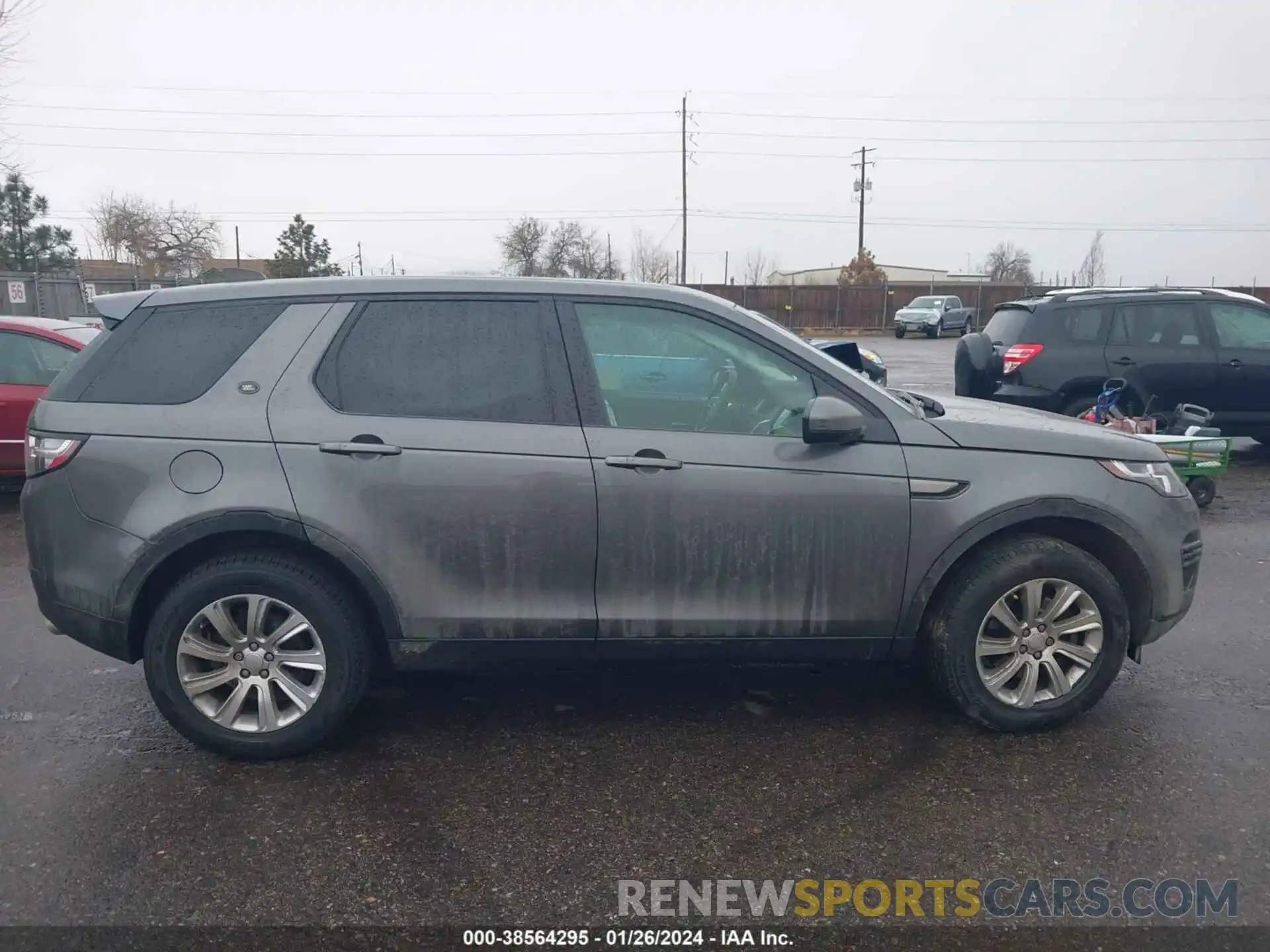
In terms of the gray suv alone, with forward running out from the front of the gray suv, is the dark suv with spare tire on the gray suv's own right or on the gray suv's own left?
on the gray suv's own left

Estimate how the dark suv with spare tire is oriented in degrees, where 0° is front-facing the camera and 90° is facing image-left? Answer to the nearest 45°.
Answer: approximately 225°

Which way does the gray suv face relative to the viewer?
to the viewer's right

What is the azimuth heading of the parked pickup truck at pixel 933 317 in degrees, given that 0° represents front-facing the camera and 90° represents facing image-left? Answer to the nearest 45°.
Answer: approximately 45°

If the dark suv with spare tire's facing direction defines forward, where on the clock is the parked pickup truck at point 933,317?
The parked pickup truck is roughly at 10 o'clock from the dark suv with spare tire.

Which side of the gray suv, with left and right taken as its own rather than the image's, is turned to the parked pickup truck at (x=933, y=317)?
left

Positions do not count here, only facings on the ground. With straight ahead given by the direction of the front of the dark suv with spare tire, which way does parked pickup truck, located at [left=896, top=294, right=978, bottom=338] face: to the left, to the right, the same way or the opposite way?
the opposite way

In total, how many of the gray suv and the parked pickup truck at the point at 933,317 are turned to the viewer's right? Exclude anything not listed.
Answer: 1

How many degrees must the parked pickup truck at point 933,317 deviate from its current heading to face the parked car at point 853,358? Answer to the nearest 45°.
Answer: approximately 45° to its left

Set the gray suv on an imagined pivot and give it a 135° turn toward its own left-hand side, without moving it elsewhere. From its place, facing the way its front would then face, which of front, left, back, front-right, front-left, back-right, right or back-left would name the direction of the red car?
front

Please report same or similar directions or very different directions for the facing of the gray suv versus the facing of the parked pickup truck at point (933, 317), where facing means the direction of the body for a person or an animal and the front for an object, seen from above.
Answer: very different directions
